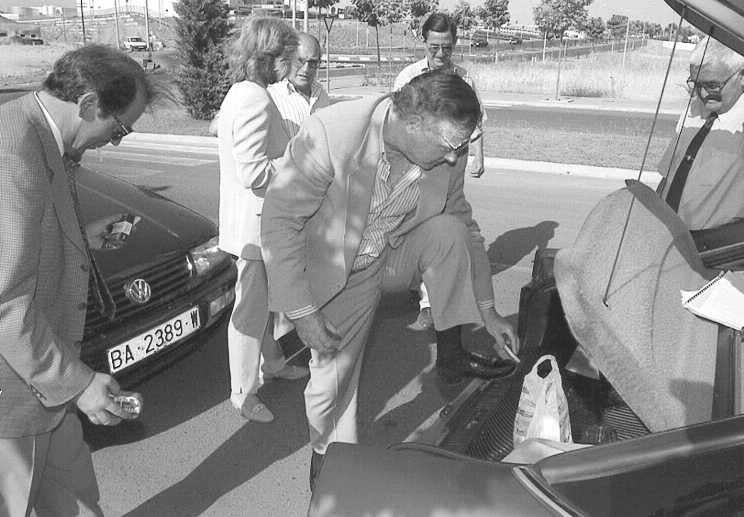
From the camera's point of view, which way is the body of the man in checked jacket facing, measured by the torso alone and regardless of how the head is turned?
to the viewer's right

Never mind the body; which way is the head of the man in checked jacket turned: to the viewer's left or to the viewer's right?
to the viewer's right

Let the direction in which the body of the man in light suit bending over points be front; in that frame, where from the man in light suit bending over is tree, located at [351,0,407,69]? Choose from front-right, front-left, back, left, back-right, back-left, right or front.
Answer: back-left

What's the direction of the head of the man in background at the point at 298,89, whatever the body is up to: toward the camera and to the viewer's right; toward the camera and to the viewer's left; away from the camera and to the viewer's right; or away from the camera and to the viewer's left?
toward the camera and to the viewer's right

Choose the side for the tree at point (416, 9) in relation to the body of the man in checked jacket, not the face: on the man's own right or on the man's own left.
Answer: on the man's own left

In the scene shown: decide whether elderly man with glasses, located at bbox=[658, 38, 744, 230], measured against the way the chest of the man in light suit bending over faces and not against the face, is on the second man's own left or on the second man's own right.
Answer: on the second man's own left

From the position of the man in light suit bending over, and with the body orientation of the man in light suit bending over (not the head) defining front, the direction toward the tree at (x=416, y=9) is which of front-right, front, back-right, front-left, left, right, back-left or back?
back-left

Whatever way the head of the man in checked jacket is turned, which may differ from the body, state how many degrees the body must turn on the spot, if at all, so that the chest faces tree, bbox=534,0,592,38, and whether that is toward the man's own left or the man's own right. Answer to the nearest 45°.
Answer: approximately 45° to the man's own left

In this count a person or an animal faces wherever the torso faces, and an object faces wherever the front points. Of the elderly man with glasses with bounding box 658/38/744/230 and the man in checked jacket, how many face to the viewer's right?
1

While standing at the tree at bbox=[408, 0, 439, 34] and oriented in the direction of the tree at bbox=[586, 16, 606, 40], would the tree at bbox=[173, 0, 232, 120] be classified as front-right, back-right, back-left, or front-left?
back-right

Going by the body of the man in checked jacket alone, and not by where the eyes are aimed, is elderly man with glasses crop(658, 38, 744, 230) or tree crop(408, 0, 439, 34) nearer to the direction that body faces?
the elderly man with glasses
